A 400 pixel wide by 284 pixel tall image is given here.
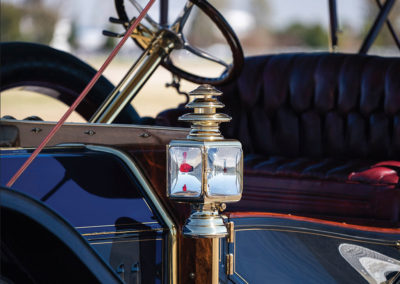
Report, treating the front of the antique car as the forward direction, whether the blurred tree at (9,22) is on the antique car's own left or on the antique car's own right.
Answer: on the antique car's own right

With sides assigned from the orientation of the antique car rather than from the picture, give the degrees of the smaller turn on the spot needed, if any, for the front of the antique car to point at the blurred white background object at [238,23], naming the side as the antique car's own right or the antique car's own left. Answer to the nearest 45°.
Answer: approximately 135° to the antique car's own right

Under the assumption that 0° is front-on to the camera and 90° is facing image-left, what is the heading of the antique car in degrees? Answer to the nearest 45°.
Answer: approximately 45°

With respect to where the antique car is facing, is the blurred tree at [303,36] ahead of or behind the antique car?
behind

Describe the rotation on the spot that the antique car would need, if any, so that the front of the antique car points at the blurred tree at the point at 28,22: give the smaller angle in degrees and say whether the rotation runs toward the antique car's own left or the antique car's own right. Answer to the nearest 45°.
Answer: approximately 135° to the antique car's own right
